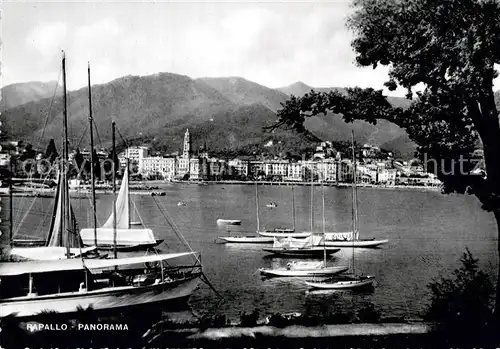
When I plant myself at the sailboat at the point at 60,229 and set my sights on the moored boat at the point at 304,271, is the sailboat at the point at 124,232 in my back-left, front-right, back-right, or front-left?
front-left

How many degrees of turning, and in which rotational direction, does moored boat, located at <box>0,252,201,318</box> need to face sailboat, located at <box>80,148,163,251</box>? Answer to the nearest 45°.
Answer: approximately 90° to its left

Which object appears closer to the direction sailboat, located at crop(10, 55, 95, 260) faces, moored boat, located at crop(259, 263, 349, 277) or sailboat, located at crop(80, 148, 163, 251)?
the moored boat

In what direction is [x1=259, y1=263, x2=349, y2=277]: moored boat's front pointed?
to the viewer's right

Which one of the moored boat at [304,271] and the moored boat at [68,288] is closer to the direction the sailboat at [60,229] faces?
the moored boat at [304,271]

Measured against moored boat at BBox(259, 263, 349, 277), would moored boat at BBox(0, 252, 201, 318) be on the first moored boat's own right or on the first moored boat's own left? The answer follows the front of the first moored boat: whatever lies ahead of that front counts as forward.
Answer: on the first moored boat's own right

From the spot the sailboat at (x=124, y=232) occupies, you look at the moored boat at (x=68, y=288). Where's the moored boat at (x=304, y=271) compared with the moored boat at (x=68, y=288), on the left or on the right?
left

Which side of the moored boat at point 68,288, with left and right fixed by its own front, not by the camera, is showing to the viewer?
right

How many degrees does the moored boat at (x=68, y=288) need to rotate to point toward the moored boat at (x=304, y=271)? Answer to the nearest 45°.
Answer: approximately 45° to its left

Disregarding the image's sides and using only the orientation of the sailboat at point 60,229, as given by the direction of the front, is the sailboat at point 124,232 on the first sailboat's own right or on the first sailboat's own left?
on the first sailboat's own left

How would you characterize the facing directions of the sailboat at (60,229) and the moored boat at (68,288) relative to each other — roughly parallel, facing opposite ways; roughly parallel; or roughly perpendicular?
roughly parallel

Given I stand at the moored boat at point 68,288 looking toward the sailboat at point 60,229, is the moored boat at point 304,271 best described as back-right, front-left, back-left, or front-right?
front-right

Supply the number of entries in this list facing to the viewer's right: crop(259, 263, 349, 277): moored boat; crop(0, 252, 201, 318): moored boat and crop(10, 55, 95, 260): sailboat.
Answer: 3

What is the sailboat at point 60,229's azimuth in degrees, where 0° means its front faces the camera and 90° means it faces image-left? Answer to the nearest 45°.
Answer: approximately 270°

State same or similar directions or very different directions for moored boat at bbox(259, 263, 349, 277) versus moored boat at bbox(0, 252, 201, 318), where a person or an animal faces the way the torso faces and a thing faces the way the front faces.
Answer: same or similar directions
